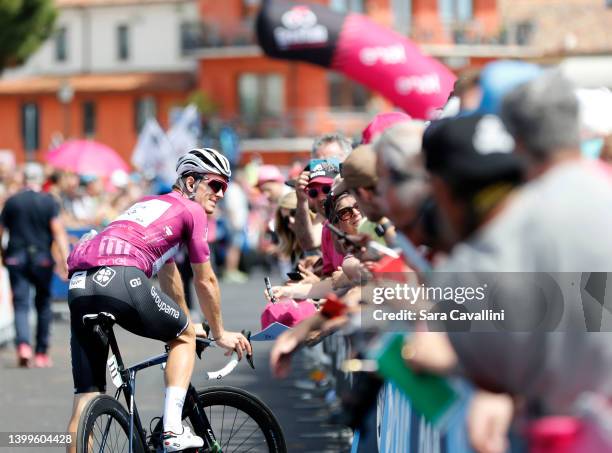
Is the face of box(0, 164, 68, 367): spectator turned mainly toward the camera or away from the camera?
away from the camera

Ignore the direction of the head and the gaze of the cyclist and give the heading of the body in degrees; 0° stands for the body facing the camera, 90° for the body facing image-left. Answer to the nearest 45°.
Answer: approximately 225°

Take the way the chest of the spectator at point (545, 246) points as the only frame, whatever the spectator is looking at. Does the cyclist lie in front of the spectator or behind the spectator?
in front

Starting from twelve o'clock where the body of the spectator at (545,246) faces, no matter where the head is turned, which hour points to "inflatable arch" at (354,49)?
The inflatable arch is roughly at 1 o'clock from the spectator.

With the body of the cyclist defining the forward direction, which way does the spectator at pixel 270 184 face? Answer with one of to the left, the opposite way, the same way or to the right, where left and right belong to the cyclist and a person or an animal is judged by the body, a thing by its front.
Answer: the opposite way

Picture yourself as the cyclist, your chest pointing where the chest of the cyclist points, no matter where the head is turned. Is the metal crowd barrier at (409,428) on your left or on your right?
on your right

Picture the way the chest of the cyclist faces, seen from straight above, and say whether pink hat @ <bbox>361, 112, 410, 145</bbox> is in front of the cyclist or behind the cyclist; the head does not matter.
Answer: in front

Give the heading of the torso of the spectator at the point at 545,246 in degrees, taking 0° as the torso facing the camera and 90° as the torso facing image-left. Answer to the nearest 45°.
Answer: approximately 135°

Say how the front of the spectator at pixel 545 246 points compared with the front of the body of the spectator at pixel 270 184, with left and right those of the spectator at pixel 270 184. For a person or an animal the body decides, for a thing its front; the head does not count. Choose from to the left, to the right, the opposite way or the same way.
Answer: to the right

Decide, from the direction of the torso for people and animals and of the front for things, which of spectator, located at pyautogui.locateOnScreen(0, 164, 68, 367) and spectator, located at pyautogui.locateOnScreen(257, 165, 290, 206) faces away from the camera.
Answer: spectator, located at pyautogui.locateOnScreen(0, 164, 68, 367)

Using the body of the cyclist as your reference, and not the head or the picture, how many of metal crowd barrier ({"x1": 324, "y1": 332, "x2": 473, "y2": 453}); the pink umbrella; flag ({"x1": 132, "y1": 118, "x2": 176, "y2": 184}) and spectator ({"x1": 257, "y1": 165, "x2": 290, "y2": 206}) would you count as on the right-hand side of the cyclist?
1

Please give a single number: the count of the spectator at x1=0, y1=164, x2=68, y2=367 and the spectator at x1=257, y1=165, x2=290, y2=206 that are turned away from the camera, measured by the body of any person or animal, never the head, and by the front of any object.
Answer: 1
